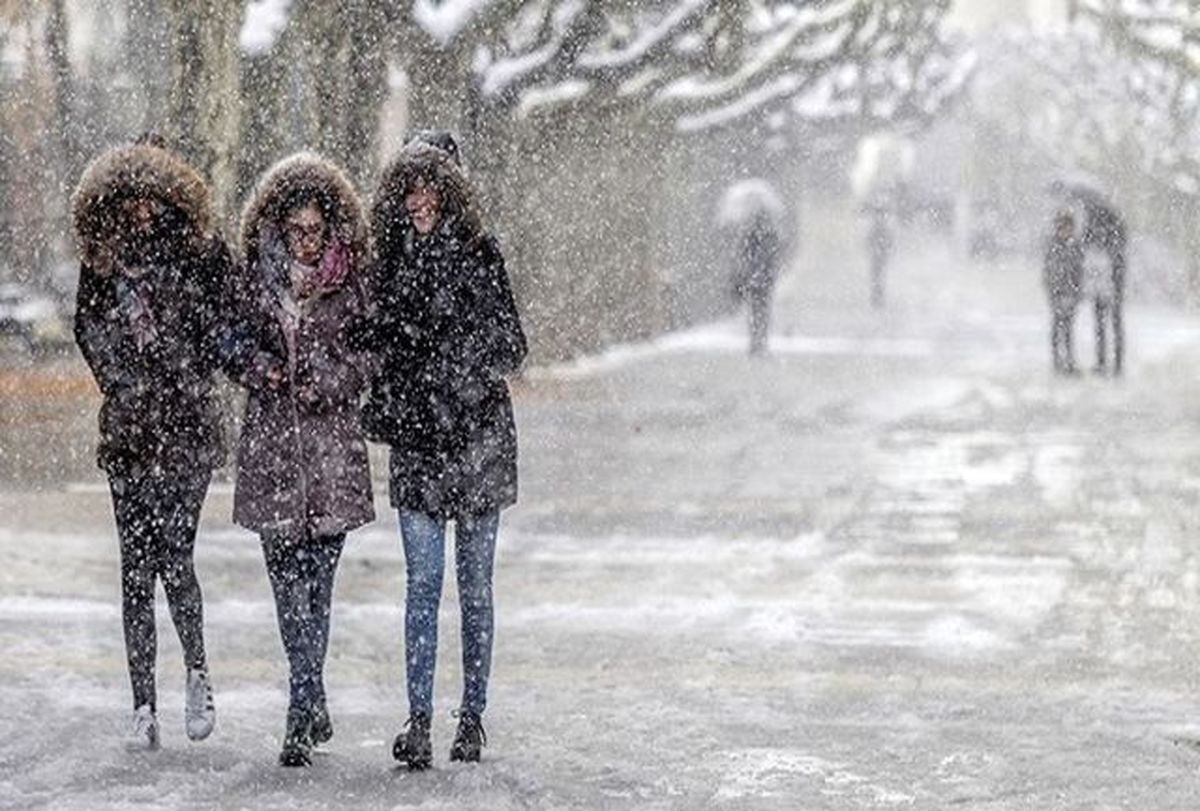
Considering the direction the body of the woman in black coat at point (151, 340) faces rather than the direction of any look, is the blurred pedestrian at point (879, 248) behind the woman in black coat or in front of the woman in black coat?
behind

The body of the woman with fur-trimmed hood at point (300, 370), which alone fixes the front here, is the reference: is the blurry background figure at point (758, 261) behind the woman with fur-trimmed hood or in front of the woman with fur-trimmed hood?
behind

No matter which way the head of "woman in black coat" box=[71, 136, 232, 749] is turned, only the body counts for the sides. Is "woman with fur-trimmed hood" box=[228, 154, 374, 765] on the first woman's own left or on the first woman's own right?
on the first woman's own left

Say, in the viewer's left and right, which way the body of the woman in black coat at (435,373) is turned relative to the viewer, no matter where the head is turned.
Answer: facing the viewer

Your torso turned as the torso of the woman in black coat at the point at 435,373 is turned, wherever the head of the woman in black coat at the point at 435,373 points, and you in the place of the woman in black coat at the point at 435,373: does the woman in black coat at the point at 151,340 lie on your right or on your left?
on your right

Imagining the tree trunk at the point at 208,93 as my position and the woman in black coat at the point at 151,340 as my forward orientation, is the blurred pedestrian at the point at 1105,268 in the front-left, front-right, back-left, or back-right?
back-left

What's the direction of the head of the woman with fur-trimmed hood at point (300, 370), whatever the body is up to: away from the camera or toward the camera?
toward the camera

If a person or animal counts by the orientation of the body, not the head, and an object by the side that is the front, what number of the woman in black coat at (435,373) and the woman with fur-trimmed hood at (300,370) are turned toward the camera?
2

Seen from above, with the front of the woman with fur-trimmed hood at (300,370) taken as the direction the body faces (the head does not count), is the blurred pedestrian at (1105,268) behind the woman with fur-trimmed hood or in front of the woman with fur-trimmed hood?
behind

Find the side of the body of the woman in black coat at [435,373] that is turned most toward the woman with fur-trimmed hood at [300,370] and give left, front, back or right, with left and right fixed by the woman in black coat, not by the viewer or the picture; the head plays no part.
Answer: right

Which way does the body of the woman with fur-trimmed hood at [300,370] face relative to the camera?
toward the camera

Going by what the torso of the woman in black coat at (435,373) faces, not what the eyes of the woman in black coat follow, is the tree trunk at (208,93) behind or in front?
behind
